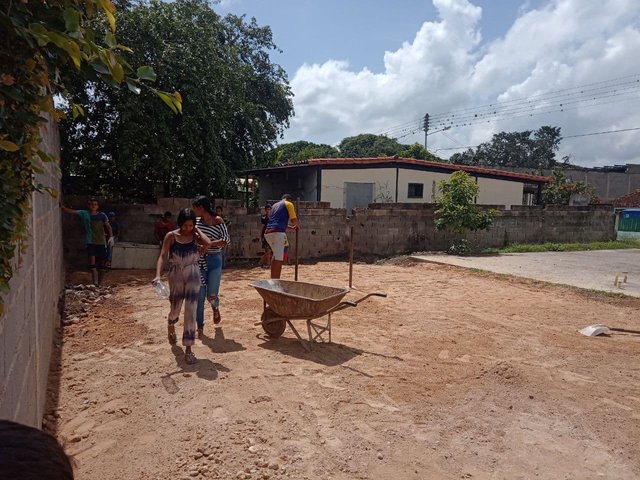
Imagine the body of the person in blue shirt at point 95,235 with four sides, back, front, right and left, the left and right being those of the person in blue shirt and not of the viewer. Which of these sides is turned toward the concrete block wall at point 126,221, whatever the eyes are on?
back

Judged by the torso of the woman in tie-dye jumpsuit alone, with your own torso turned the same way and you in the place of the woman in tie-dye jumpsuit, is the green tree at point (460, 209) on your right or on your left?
on your left

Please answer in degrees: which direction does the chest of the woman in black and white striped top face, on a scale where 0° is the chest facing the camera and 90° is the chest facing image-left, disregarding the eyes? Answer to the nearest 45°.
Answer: approximately 45°

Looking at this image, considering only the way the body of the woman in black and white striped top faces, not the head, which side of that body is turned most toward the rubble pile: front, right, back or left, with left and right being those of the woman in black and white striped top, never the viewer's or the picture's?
right

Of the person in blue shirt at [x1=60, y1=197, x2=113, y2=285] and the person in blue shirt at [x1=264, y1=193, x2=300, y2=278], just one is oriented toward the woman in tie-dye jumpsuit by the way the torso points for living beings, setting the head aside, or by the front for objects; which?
the person in blue shirt at [x1=60, y1=197, x2=113, y2=285]

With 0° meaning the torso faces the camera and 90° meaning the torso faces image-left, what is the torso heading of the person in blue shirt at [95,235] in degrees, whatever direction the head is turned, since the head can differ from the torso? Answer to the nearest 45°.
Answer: approximately 0°
